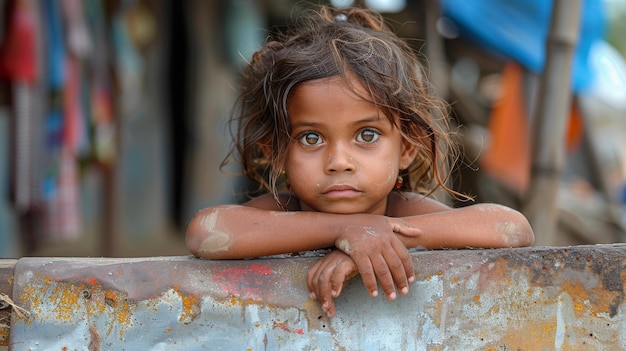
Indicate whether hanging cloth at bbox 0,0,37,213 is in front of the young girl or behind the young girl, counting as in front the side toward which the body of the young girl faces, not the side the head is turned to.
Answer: behind

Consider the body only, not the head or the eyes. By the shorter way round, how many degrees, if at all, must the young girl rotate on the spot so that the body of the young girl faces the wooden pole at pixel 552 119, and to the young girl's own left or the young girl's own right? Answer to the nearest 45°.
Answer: approximately 135° to the young girl's own left

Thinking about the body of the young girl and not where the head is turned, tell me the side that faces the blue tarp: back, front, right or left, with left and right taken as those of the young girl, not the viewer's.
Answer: back

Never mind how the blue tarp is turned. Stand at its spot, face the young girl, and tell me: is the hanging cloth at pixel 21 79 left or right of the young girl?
right

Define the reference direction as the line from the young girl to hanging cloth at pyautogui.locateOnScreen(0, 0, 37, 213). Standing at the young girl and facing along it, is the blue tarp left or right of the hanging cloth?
right

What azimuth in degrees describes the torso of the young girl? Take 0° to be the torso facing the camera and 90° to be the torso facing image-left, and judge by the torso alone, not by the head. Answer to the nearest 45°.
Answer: approximately 0°
